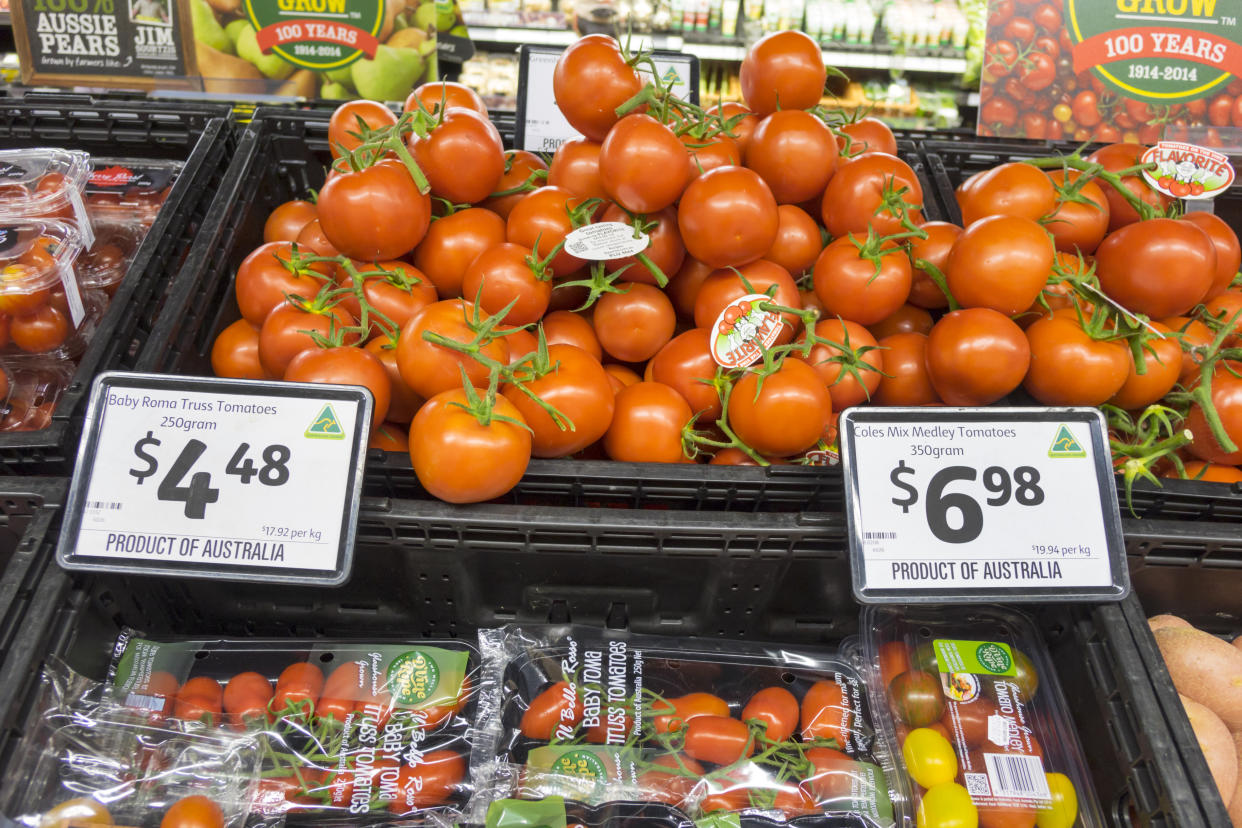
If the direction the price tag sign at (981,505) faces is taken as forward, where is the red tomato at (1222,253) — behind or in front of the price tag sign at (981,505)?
behind

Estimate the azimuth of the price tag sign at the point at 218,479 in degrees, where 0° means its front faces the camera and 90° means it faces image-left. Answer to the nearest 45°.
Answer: approximately 0°

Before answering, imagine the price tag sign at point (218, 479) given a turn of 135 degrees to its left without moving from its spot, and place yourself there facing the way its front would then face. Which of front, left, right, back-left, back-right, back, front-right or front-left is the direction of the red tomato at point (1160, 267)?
front-right

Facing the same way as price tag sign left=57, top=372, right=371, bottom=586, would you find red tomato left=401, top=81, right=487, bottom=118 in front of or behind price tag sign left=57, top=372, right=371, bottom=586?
behind

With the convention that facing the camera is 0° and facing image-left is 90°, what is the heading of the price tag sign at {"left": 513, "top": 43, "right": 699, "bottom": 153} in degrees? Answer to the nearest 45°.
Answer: approximately 0°

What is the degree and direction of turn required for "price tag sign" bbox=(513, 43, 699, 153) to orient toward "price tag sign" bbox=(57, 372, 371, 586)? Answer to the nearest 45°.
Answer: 0° — it already faces it

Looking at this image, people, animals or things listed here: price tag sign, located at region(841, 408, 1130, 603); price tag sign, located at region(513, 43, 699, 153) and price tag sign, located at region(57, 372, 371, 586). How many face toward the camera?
3

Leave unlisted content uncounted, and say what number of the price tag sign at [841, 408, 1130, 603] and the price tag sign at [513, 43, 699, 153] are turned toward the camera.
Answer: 2

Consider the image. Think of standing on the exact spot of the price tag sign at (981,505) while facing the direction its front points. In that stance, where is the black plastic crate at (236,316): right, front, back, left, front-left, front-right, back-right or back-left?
right

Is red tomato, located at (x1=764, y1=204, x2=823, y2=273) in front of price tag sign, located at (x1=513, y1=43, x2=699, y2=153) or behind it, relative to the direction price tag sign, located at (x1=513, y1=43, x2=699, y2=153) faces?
in front

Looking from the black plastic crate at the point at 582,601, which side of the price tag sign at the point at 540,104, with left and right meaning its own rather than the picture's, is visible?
front

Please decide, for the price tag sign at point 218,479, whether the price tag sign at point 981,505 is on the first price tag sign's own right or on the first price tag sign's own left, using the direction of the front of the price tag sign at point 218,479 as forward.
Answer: on the first price tag sign's own left
